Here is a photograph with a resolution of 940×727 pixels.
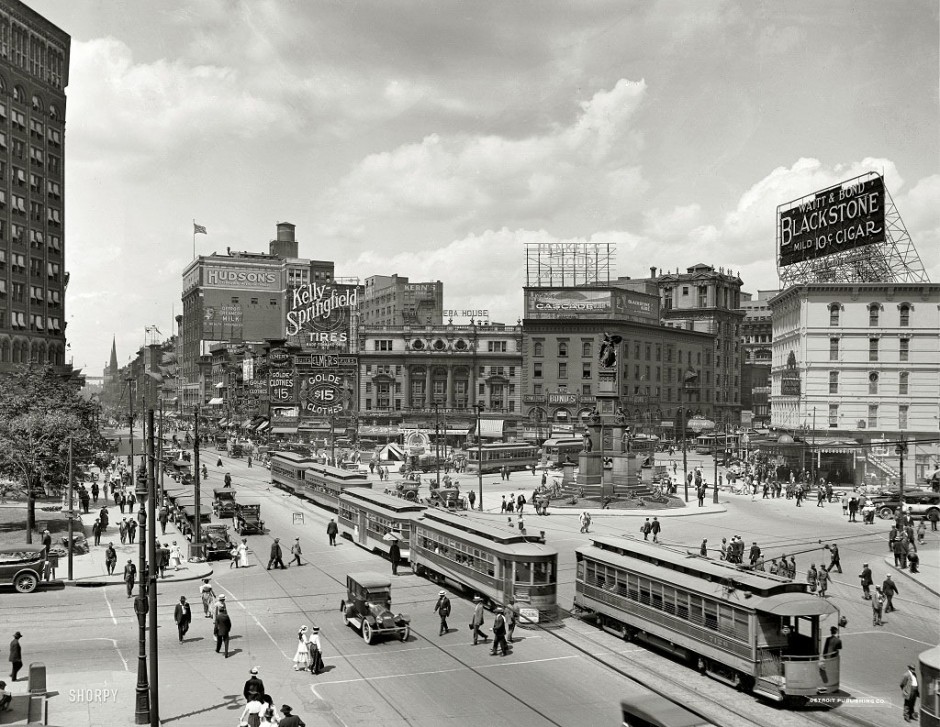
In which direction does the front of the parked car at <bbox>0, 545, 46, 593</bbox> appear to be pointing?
to the viewer's left

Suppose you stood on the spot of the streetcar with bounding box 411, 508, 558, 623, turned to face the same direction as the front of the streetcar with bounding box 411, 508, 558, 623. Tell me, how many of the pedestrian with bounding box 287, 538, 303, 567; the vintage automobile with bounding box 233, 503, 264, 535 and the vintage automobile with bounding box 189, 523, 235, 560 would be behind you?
3

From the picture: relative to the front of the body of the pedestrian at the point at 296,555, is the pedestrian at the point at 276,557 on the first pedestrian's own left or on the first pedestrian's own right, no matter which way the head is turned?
on the first pedestrian's own right

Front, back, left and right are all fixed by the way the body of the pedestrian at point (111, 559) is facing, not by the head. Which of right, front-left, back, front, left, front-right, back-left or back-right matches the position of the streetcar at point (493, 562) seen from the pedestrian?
front-left

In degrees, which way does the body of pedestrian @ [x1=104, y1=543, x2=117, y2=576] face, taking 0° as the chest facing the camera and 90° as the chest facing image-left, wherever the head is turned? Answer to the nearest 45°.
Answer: approximately 0°
